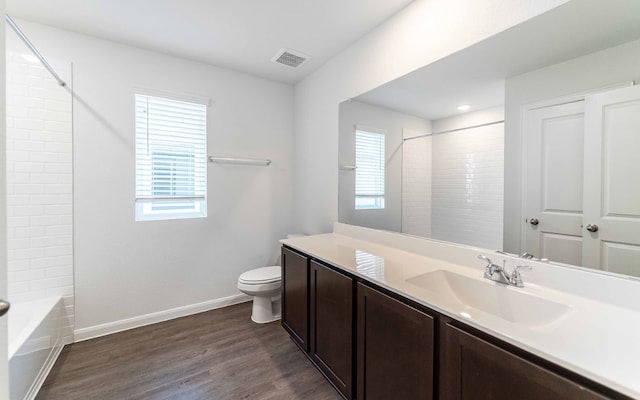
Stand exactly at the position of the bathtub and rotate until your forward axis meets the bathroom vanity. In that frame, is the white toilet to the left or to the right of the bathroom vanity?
left

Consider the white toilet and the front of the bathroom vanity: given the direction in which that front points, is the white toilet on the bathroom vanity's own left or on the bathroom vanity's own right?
on the bathroom vanity's own right

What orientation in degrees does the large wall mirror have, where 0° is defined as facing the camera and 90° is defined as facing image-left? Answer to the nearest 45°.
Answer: approximately 45°

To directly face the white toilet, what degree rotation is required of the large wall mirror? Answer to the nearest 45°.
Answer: approximately 45° to its right

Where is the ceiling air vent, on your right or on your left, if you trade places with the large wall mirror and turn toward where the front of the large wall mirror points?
on your right

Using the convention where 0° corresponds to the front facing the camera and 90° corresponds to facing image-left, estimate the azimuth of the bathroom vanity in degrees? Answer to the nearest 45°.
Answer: approximately 45°
